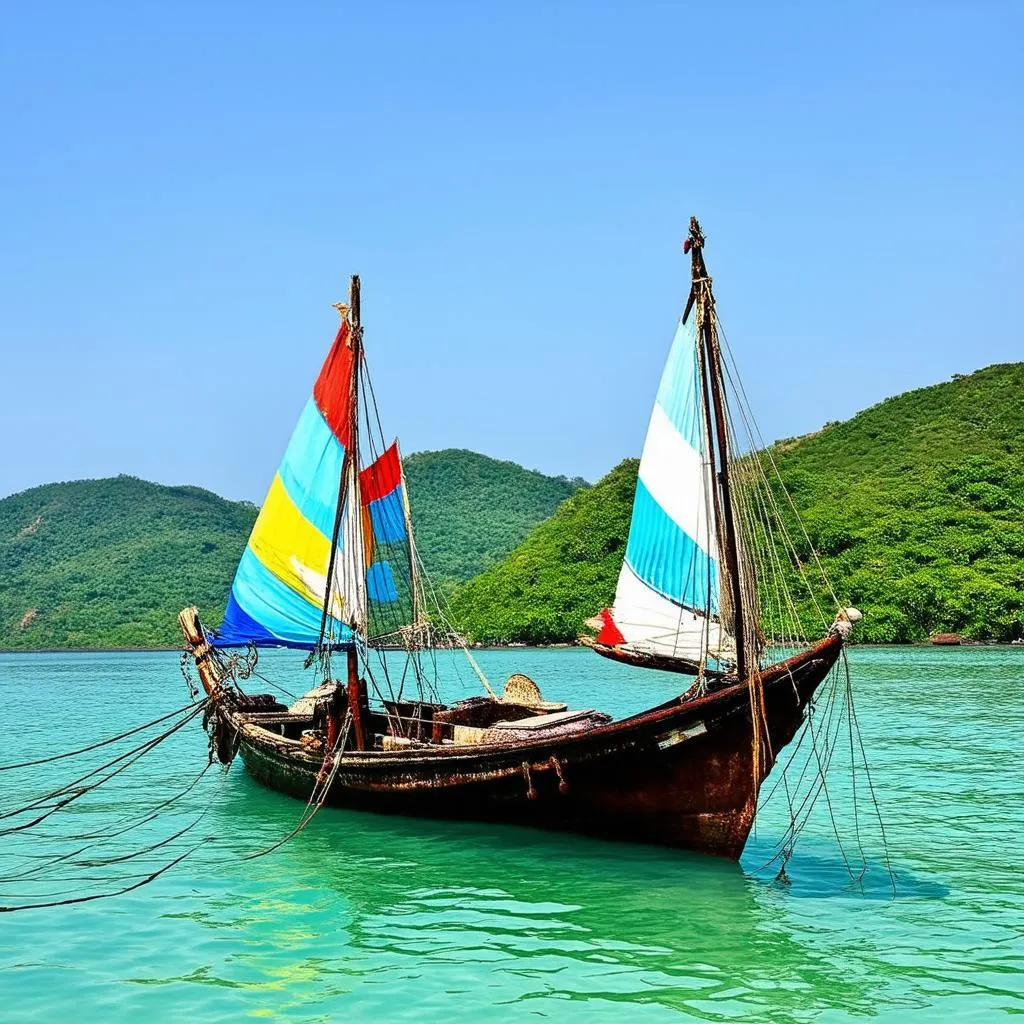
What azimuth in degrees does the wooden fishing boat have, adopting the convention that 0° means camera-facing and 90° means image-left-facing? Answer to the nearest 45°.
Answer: approximately 315°
